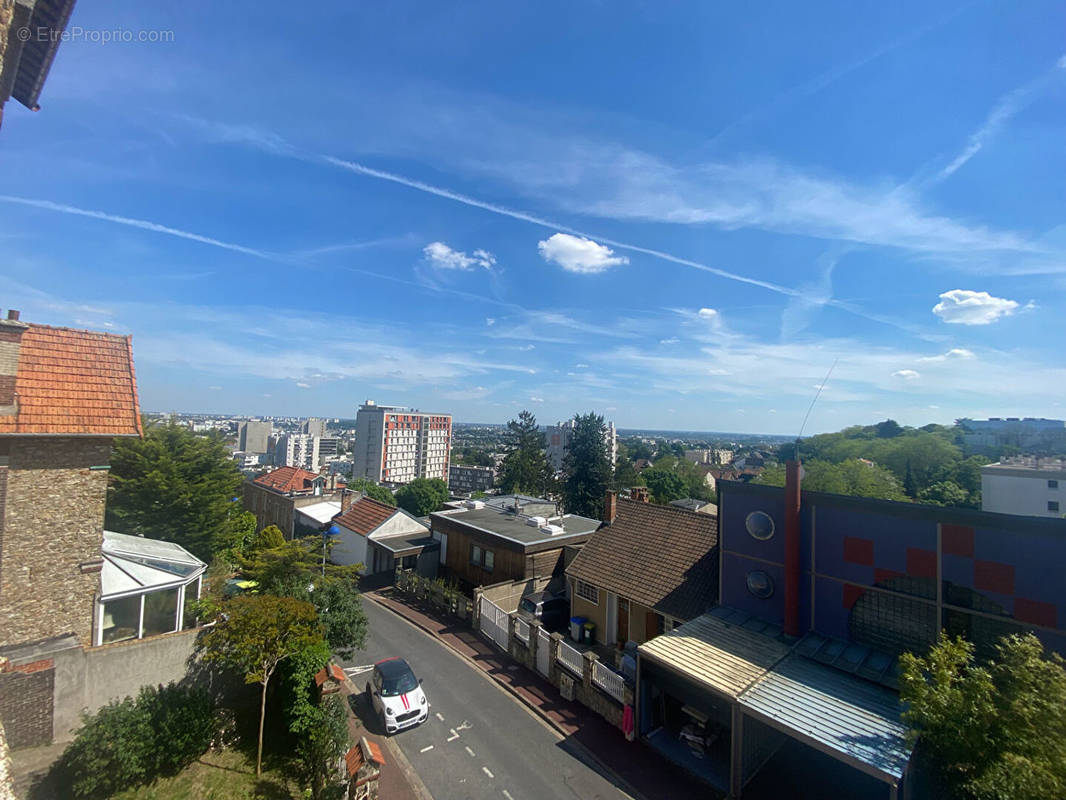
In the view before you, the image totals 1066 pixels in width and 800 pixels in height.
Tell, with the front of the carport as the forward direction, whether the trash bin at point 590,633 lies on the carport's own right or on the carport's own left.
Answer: on the carport's own right

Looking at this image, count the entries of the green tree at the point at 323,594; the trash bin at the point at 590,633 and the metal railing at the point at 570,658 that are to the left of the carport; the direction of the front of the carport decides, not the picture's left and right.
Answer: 0

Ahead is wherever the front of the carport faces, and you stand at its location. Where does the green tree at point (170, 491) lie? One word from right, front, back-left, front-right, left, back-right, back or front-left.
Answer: front-right

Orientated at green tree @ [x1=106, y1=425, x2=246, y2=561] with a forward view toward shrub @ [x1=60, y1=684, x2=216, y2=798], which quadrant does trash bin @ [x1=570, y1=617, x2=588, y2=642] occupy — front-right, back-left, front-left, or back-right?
front-left

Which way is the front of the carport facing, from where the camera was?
facing the viewer and to the left of the viewer

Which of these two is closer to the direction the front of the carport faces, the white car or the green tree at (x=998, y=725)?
the white car

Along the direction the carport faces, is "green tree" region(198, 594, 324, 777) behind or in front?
in front

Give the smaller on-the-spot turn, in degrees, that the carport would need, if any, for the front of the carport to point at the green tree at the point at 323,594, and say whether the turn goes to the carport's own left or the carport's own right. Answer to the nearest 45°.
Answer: approximately 45° to the carport's own right

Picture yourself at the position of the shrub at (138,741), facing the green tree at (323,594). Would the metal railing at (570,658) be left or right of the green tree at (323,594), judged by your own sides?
right

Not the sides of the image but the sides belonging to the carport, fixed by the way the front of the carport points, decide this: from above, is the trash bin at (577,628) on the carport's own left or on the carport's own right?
on the carport's own right

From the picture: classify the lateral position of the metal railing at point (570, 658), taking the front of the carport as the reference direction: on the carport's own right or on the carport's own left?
on the carport's own right

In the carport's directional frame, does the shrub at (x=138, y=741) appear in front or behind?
in front

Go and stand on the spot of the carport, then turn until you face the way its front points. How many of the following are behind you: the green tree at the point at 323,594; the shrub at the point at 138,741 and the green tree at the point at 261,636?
0

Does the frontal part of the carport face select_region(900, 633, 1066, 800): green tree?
no

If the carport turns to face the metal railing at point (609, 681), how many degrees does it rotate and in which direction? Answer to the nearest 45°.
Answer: approximately 45° to its right
